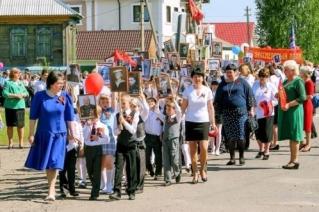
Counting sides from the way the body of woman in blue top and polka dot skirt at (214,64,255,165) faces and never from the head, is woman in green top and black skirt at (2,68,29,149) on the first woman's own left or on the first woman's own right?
on the first woman's own right

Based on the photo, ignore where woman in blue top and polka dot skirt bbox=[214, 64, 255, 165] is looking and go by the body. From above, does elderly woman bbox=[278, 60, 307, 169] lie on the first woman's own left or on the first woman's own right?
on the first woman's own left

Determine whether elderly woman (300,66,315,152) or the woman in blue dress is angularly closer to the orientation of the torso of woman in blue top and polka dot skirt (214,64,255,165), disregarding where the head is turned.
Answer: the woman in blue dress

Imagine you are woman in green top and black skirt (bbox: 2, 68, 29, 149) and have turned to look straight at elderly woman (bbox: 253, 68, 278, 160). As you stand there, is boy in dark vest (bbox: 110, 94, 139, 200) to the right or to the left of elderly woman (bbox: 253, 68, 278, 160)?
right

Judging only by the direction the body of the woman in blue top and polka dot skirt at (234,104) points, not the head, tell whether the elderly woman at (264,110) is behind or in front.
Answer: behind

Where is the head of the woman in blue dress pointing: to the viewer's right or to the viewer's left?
to the viewer's right

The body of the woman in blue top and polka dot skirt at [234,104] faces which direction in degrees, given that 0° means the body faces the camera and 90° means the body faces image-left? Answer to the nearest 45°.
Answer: approximately 0°

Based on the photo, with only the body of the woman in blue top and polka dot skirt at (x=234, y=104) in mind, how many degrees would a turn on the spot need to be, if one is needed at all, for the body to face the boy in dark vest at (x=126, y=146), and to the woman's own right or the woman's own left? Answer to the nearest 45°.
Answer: approximately 45° to the woman's own right
